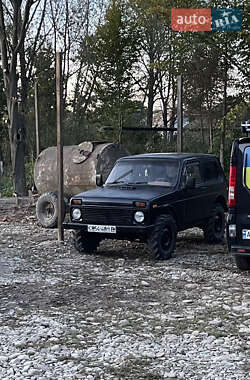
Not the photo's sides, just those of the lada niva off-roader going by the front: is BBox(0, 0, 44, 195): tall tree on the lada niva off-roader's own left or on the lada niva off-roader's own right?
on the lada niva off-roader's own right

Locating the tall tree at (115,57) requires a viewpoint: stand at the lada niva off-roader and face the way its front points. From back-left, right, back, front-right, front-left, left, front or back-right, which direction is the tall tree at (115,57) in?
back-right

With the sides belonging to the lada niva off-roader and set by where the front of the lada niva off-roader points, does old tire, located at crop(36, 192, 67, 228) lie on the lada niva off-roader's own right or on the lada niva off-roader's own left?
on the lada niva off-roader's own right

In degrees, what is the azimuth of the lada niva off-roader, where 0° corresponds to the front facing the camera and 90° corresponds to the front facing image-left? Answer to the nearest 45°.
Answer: approximately 45°

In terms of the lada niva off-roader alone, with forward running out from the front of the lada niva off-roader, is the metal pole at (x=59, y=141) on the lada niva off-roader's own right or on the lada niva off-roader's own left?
on the lada niva off-roader's own right

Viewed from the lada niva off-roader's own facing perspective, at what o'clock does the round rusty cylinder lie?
The round rusty cylinder is roughly at 4 o'clock from the lada niva off-roader.

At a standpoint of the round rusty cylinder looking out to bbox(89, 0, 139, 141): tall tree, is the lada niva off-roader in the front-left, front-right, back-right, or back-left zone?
back-right

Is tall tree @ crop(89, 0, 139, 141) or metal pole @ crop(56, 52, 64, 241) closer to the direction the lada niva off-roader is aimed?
the metal pole
